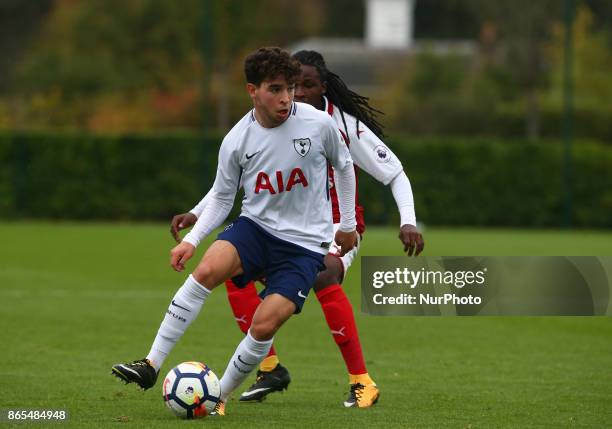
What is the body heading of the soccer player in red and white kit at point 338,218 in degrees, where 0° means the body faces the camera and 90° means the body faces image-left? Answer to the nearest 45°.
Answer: approximately 45°

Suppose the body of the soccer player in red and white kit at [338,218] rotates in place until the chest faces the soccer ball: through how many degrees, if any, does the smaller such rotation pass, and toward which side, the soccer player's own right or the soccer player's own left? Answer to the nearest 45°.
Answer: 0° — they already face it

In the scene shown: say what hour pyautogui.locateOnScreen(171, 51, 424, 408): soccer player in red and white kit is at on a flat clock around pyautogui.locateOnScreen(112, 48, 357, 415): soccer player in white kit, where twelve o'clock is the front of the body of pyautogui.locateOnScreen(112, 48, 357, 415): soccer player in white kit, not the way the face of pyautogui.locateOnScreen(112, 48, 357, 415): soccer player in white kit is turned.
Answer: pyautogui.locateOnScreen(171, 51, 424, 408): soccer player in red and white kit is roughly at 7 o'clock from pyautogui.locateOnScreen(112, 48, 357, 415): soccer player in white kit.
